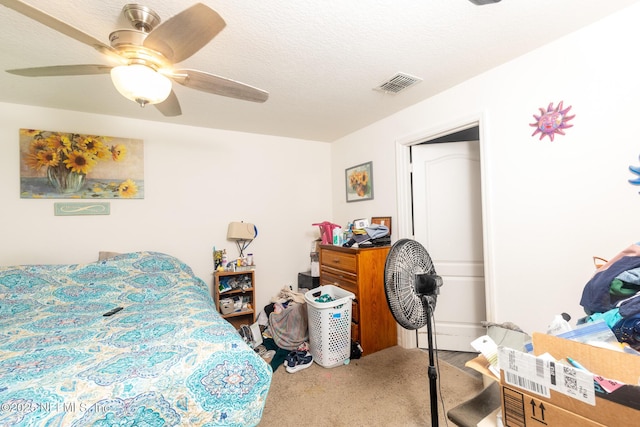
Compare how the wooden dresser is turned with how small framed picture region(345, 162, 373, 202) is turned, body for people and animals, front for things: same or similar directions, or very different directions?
same or similar directions

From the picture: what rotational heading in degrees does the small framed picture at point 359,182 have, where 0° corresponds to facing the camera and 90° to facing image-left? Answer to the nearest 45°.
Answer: approximately 45°

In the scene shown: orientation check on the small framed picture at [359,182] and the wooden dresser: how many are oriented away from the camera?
0

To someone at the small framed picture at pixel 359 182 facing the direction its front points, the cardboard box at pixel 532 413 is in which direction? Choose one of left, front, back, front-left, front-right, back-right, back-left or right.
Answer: front-left

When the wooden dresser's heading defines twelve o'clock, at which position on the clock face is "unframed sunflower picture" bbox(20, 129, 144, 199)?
The unframed sunflower picture is roughly at 1 o'clock from the wooden dresser.

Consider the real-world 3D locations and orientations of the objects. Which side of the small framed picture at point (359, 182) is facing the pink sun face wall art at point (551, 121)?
left

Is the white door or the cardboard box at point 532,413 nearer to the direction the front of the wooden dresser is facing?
the cardboard box

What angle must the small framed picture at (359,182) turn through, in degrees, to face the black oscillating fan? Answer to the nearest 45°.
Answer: approximately 45° to its left

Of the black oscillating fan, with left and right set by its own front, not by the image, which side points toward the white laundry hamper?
front

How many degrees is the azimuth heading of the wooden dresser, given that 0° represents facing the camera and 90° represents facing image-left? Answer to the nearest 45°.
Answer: approximately 45°

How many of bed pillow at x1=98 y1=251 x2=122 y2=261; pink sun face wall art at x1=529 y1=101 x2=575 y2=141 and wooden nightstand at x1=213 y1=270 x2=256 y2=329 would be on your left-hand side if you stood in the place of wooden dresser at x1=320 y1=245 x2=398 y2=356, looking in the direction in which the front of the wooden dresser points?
1

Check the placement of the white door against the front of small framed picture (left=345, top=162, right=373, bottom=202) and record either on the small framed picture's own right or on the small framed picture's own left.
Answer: on the small framed picture's own left
